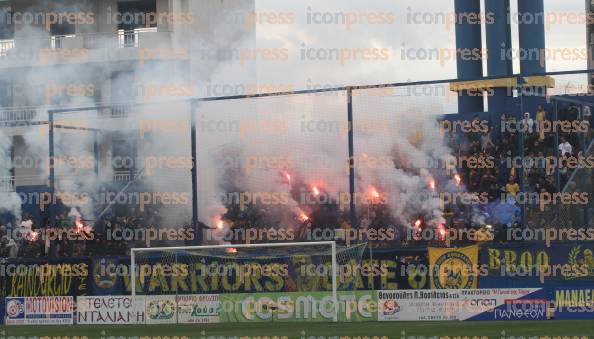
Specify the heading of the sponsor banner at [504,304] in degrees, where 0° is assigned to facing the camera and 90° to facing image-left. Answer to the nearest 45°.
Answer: approximately 0°

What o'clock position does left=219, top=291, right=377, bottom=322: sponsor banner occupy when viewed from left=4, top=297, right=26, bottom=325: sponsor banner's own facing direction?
left=219, top=291, right=377, bottom=322: sponsor banner is roughly at 10 o'clock from left=4, top=297, right=26, bottom=325: sponsor banner.

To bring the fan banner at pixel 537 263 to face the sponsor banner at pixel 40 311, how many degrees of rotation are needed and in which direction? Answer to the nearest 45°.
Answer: approximately 90° to its right

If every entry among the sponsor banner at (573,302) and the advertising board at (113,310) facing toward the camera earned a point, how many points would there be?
2

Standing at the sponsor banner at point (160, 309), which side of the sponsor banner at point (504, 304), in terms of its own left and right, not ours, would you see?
right

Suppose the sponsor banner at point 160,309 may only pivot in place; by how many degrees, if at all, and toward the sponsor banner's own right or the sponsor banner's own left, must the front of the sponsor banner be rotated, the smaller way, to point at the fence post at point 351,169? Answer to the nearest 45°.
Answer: approximately 90° to the sponsor banner's own left
